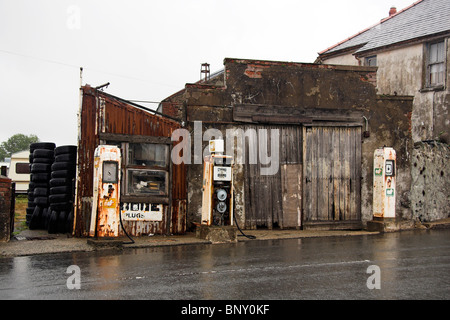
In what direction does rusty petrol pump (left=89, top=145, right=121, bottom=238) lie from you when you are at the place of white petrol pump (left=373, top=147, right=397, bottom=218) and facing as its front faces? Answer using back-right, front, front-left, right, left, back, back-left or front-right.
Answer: right

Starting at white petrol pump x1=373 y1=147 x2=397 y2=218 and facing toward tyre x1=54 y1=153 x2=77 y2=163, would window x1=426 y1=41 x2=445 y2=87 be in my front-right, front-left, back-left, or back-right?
back-right

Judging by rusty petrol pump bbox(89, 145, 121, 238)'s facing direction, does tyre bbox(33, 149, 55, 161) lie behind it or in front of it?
behind

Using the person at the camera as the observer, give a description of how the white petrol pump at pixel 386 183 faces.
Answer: facing the viewer and to the right of the viewer

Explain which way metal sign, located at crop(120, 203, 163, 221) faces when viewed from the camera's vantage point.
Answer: facing the viewer

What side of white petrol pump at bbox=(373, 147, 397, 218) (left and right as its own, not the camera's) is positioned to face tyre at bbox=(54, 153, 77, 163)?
right

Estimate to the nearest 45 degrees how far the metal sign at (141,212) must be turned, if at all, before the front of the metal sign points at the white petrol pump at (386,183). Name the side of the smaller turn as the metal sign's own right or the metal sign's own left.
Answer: approximately 90° to the metal sign's own left

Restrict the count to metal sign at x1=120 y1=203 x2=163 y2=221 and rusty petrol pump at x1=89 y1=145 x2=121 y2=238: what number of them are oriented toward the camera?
2
